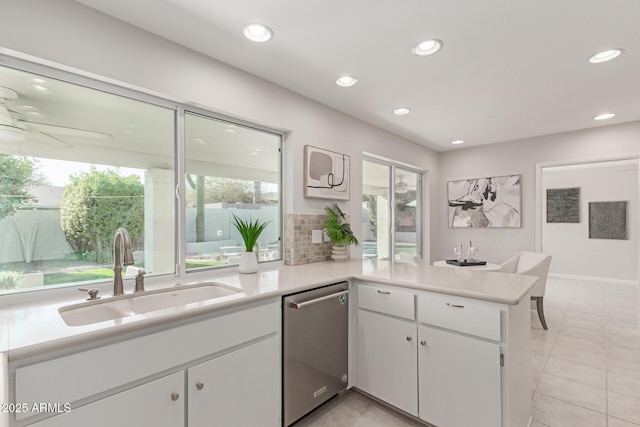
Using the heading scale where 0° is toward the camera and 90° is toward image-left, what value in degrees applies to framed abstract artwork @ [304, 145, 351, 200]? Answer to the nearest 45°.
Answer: approximately 315°

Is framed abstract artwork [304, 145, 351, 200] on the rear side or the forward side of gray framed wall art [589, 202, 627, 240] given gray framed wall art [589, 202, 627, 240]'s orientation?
on the forward side

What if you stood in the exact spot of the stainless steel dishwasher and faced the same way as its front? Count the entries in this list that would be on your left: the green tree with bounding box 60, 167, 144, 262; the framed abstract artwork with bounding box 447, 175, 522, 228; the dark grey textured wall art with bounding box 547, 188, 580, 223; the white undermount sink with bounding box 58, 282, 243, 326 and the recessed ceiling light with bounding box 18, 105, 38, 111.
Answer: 2

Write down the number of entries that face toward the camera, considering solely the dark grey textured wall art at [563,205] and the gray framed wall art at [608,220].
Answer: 2

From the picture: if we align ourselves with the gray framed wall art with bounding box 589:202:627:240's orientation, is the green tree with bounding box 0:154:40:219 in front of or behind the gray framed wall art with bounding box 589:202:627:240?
in front

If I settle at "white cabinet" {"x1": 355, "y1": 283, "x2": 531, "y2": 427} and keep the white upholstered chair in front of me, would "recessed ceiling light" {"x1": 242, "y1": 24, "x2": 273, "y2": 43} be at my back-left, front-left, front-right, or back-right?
back-left

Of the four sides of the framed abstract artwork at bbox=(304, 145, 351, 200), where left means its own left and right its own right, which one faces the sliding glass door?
left

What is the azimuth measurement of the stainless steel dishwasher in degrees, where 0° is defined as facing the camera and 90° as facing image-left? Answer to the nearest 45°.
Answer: approximately 315°

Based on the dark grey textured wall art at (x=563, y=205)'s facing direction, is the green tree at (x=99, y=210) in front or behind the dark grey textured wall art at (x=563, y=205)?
in front

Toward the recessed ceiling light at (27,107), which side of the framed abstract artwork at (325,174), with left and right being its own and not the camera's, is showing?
right

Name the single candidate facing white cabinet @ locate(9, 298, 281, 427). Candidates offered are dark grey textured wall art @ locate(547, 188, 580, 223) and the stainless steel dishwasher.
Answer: the dark grey textured wall art

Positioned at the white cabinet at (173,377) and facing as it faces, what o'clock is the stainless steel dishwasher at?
The stainless steel dishwasher is roughly at 10 o'clock from the white cabinet.
